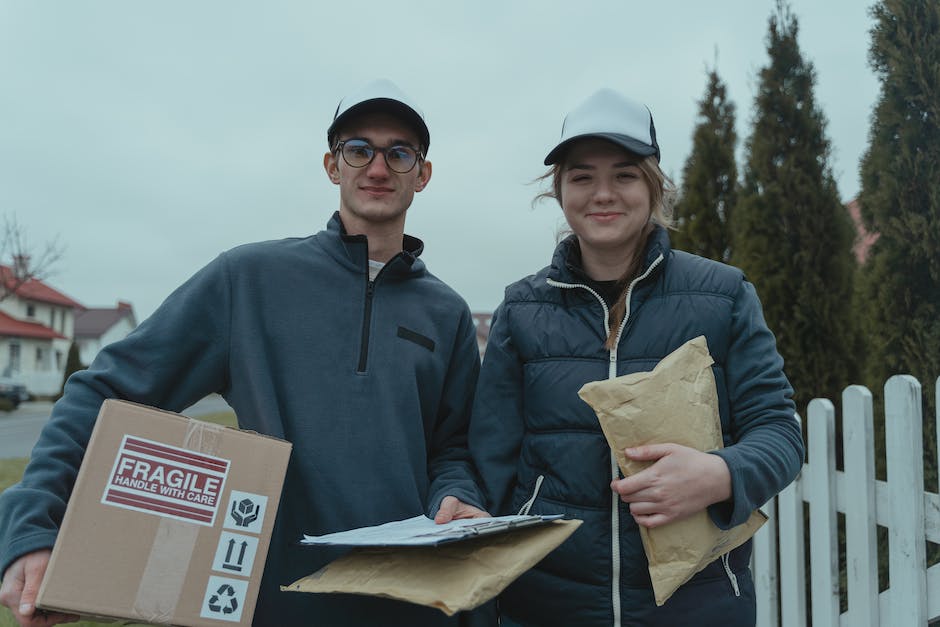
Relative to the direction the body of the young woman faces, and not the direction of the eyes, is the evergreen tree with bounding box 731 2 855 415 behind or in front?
behind

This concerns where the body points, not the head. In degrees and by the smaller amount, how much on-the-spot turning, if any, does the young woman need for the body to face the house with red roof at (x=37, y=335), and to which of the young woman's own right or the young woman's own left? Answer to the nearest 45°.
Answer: approximately 135° to the young woman's own right

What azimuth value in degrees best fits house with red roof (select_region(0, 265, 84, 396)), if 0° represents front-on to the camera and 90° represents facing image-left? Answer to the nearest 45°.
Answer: approximately 315°

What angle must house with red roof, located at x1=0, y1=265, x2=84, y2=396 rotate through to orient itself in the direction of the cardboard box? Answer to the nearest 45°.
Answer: approximately 45° to its right

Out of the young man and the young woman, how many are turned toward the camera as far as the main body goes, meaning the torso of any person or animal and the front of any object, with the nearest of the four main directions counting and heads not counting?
2

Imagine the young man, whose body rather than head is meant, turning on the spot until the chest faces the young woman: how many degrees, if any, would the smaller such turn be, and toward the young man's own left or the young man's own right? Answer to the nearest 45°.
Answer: approximately 45° to the young man's own left

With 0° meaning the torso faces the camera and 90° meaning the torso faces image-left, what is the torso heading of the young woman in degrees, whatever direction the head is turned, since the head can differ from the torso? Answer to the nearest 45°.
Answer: approximately 0°

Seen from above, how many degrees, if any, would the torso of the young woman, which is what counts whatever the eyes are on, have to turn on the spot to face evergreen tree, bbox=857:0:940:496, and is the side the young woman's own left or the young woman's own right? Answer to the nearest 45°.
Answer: approximately 135° to the young woman's own left

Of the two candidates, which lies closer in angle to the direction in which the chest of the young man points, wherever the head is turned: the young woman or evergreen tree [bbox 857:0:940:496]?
the young woman

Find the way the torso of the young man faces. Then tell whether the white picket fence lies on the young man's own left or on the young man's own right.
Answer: on the young man's own left

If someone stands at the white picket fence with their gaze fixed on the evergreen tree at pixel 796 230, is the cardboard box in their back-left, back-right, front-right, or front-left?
back-left

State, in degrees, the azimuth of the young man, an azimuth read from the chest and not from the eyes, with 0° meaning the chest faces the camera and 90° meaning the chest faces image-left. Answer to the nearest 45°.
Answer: approximately 0°
